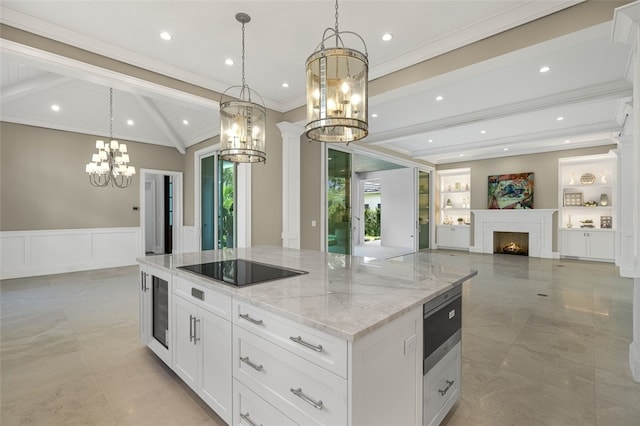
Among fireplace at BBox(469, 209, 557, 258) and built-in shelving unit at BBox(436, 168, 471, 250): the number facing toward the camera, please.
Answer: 2

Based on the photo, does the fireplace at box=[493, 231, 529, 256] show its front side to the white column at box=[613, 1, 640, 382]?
yes

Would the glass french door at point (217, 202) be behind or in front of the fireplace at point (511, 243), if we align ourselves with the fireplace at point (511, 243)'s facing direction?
in front

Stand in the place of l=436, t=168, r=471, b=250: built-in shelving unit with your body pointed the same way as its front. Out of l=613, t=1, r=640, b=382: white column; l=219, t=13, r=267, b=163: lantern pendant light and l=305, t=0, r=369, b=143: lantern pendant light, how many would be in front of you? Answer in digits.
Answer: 3

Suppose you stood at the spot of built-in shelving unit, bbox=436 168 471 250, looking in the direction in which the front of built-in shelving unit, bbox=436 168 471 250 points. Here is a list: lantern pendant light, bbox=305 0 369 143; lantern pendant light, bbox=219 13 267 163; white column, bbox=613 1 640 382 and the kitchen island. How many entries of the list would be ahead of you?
4

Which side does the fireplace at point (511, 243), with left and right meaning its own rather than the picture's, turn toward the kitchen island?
front

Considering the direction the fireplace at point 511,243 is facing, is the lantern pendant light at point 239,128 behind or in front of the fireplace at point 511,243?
in front

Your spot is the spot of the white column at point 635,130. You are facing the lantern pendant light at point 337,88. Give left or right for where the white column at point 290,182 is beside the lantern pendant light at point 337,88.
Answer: right

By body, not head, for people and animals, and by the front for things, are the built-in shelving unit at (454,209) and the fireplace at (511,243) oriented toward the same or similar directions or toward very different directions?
same or similar directions

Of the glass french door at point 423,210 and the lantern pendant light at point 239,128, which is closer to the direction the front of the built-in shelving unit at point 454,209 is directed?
the lantern pendant light

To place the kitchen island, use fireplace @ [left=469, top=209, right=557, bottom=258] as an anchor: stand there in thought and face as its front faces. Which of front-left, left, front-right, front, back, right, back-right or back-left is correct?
front

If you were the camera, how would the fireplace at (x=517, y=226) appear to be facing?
facing the viewer

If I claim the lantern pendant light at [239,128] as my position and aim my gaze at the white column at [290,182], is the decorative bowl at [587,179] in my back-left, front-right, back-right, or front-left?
front-right

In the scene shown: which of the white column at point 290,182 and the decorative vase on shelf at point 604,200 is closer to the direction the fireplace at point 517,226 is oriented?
the white column

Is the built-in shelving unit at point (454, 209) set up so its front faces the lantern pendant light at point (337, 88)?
yes

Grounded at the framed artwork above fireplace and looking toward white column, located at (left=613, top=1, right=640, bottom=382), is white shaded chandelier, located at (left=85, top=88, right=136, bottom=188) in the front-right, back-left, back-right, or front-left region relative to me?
front-right

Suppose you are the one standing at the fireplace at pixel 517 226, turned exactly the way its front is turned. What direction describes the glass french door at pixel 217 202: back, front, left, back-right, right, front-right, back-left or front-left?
front-right
